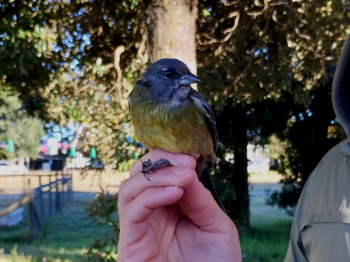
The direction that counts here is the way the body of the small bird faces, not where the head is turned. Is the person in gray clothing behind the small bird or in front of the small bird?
behind

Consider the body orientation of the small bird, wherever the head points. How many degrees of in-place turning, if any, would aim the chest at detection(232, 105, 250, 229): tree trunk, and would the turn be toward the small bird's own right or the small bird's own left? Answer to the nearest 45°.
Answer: approximately 135° to the small bird's own right

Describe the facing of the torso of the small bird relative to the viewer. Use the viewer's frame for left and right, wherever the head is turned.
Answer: facing the viewer and to the left of the viewer
